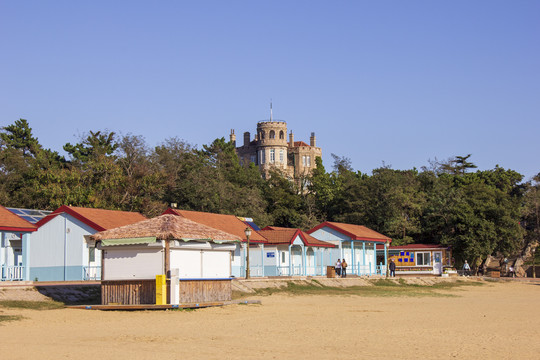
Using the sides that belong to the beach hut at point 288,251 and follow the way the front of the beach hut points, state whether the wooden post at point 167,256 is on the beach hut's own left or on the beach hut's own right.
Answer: on the beach hut's own right

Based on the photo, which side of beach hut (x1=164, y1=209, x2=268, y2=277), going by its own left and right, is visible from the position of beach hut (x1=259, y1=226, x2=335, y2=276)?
left

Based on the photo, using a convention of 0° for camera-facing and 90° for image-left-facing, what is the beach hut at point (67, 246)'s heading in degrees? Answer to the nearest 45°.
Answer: approximately 315°

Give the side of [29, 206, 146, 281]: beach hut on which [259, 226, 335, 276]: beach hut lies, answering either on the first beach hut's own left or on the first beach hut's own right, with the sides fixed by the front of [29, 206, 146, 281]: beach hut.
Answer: on the first beach hut's own left

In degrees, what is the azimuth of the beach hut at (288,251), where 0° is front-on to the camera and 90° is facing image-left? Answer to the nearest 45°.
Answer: approximately 315°

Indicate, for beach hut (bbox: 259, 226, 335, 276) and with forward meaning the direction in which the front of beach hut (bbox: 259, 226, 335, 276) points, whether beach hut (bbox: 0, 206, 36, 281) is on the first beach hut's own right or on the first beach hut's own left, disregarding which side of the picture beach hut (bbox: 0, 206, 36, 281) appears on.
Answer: on the first beach hut's own right
